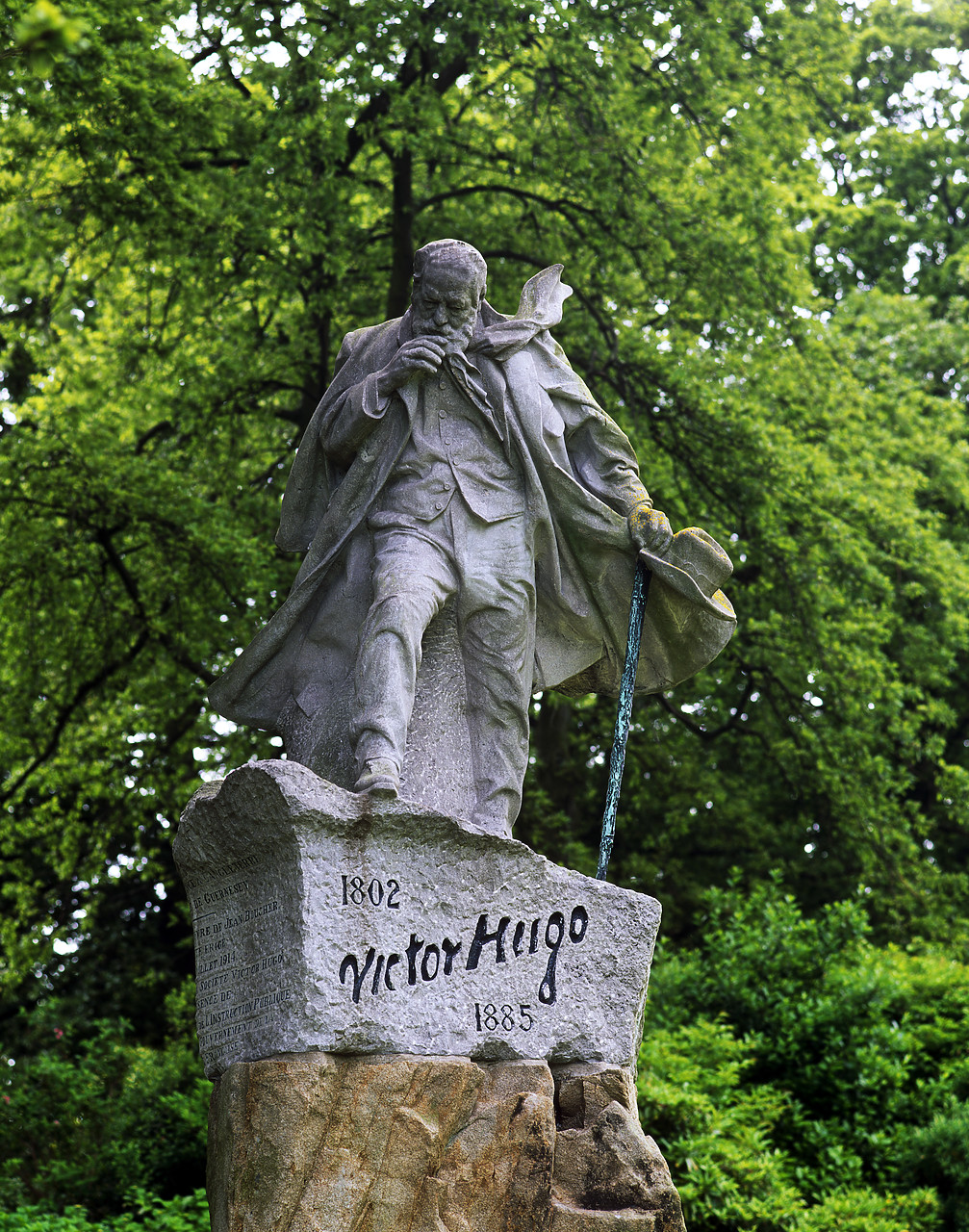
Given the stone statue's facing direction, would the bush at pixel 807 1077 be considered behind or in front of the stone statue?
behind

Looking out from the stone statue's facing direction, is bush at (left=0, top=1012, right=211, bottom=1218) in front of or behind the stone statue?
behind

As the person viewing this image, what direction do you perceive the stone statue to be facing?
facing the viewer
